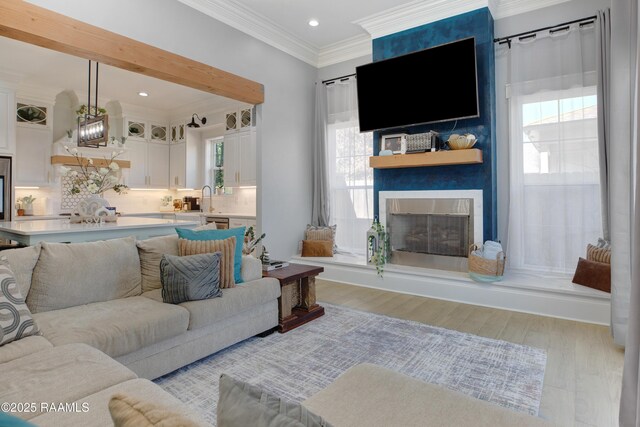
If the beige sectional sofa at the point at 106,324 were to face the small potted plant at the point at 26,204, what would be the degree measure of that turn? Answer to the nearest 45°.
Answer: approximately 135° to its left

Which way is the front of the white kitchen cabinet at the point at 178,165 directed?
toward the camera

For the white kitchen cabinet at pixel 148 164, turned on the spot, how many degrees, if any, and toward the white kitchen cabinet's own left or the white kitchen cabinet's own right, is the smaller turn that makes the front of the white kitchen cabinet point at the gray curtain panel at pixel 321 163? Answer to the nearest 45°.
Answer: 0° — it already faces it

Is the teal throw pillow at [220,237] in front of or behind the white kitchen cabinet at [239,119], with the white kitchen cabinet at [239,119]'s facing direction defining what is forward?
in front

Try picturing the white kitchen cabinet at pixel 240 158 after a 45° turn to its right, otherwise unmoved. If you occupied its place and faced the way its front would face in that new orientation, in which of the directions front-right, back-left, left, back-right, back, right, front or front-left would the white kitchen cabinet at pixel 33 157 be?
front

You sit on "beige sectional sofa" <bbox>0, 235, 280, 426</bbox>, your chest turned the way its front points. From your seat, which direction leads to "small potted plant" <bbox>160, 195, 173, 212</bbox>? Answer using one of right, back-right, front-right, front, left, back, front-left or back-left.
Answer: back-left

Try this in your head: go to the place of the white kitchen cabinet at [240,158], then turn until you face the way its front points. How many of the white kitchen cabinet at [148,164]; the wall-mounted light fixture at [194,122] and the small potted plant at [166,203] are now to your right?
3

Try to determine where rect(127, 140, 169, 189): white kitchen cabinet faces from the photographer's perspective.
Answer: facing the viewer and to the right of the viewer

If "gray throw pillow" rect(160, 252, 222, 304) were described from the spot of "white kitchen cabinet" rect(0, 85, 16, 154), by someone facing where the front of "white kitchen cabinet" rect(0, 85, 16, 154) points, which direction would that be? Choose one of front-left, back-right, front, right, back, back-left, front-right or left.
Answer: front

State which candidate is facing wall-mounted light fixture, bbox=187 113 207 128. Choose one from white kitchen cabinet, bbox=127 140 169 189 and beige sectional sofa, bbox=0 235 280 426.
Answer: the white kitchen cabinet

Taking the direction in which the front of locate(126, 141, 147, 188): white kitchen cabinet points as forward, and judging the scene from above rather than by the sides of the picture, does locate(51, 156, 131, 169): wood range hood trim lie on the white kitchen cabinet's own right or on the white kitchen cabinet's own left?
on the white kitchen cabinet's own right

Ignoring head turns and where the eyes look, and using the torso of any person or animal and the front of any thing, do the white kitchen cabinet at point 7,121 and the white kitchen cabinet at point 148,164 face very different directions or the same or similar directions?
same or similar directions

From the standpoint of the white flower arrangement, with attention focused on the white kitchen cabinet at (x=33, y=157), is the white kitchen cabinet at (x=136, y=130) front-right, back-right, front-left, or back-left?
front-right

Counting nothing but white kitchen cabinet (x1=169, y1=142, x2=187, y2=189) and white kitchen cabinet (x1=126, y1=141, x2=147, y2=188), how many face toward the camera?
2

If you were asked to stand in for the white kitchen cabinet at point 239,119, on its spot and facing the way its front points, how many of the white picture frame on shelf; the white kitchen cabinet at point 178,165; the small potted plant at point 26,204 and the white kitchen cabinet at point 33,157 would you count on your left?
1
